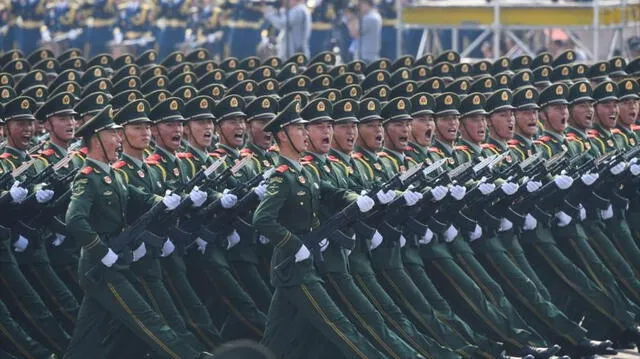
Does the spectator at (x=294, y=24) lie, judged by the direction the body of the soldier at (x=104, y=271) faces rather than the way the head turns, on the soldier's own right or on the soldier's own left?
on the soldier's own left

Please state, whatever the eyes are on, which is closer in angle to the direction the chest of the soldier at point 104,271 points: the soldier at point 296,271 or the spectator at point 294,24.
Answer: the soldier
